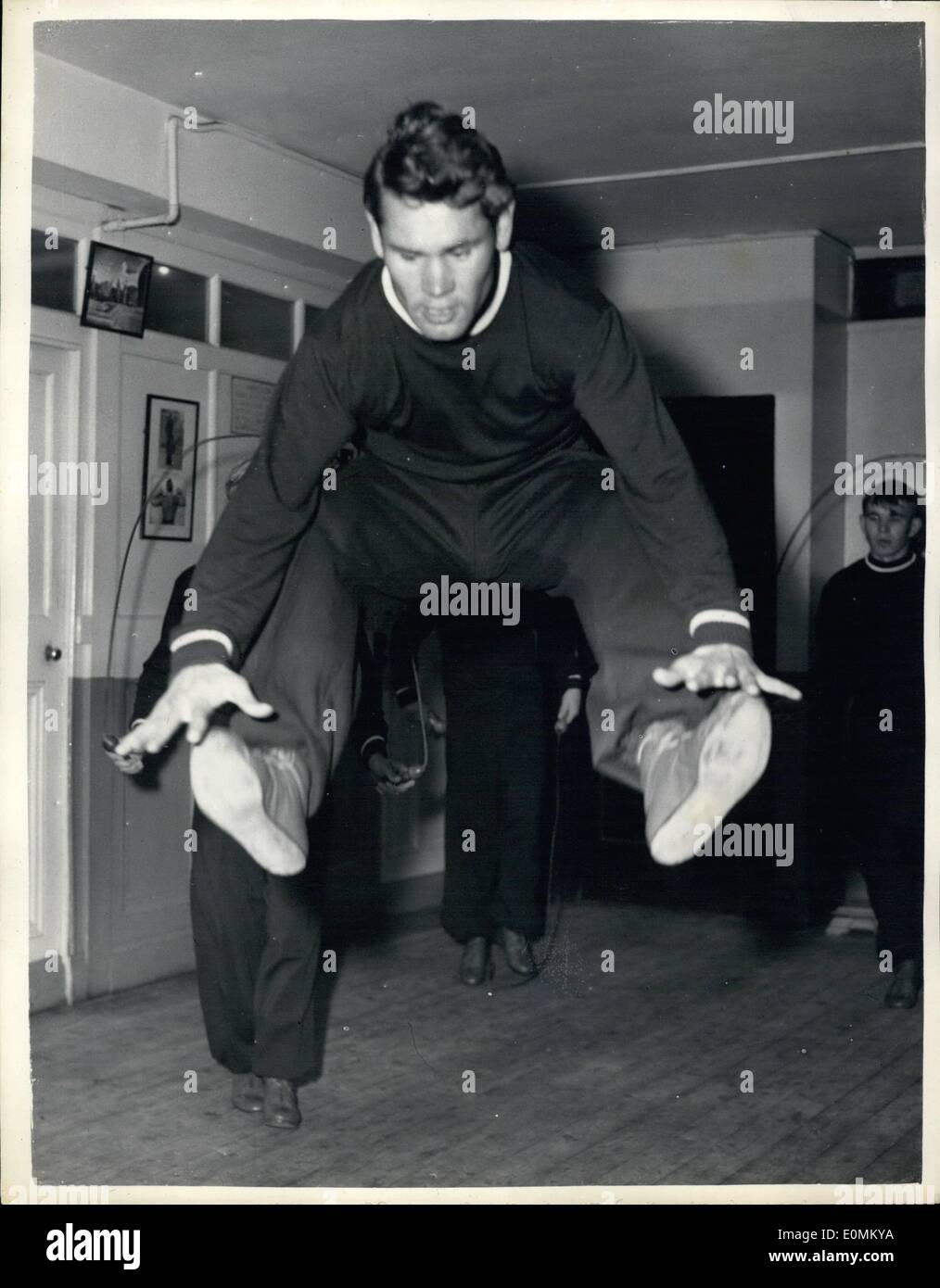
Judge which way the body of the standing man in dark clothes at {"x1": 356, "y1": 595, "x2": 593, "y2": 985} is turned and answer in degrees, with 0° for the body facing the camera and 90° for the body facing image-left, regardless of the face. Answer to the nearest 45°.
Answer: approximately 0°

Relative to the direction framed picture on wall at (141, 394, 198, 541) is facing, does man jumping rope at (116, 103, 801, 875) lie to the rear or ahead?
ahead

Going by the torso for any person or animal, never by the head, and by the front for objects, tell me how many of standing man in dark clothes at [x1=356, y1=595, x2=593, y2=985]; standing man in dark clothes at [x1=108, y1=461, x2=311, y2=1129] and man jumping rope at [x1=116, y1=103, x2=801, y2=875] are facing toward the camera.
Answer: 3

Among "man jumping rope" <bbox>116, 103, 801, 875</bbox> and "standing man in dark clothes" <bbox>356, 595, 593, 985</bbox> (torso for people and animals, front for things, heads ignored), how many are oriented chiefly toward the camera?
2

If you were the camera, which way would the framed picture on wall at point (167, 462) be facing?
facing the viewer and to the right of the viewer

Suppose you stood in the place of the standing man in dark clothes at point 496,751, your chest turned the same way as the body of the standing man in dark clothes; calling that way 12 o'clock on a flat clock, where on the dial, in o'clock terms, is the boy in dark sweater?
The boy in dark sweater is roughly at 8 o'clock from the standing man in dark clothes.

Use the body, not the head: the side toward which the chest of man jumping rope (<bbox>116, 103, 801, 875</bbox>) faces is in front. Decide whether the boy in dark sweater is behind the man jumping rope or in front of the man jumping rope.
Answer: behind

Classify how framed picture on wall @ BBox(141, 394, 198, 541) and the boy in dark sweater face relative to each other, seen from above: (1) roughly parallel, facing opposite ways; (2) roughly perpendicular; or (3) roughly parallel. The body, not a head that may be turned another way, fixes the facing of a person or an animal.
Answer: roughly perpendicular

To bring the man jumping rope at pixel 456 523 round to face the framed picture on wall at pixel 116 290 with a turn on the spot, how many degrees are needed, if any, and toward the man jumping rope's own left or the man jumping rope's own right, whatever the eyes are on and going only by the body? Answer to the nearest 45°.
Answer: approximately 135° to the man jumping rope's own right
